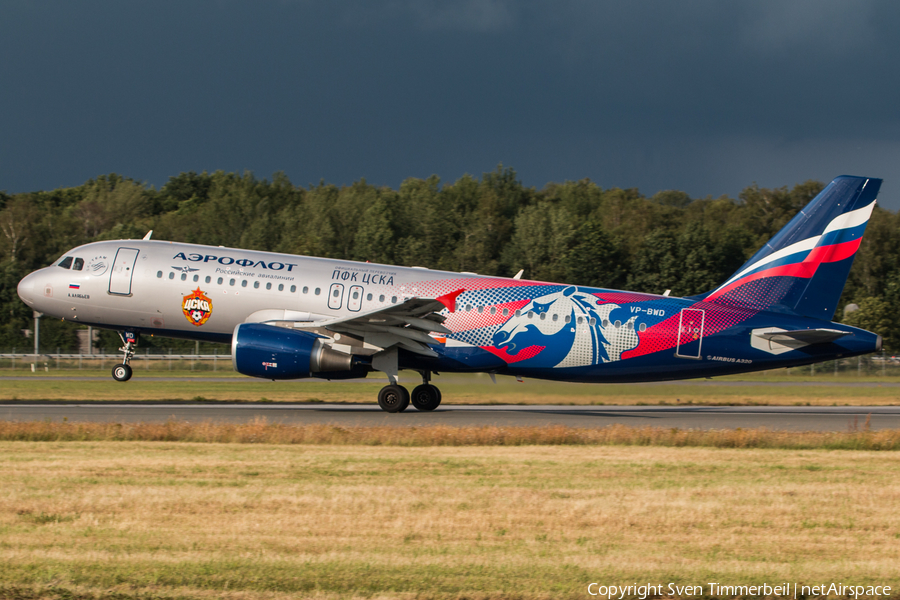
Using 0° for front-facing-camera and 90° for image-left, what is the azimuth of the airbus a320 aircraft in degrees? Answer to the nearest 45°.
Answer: approximately 90°
